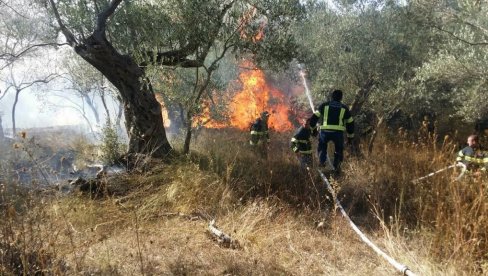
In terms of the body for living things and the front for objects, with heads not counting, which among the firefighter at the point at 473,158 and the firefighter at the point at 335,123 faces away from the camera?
the firefighter at the point at 335,123

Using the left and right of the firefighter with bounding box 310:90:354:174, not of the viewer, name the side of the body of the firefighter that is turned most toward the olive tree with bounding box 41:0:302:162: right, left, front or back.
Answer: left

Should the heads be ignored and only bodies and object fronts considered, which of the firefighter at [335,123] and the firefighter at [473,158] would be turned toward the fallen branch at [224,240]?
the firefighter at [473,158]

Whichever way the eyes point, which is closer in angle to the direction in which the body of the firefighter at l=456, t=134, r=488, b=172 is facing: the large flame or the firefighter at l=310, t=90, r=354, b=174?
the firefighter

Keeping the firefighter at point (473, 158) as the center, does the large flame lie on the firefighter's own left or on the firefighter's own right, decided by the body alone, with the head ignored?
on the firefighter's own right

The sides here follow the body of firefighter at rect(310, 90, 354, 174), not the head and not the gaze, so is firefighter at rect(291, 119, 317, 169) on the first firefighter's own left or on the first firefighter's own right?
on the first firefighter's own left

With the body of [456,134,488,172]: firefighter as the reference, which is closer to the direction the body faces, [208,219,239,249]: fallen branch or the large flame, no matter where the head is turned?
the fallen branch

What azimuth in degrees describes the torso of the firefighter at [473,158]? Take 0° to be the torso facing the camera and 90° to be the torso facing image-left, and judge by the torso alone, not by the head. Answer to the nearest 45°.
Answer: approximately 45°

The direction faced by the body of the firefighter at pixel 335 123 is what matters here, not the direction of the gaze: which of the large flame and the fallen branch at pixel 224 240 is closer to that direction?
the large flame

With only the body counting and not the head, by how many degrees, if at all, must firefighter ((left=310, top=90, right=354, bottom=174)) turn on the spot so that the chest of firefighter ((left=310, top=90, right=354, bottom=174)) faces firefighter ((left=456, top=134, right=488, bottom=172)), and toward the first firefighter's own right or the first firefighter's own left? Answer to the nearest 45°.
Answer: approximately 135° to the first firefighter's own right

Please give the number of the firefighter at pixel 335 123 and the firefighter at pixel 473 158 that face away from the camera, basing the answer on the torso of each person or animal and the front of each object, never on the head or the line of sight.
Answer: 1

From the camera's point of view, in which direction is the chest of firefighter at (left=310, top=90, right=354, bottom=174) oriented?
away from the camera
